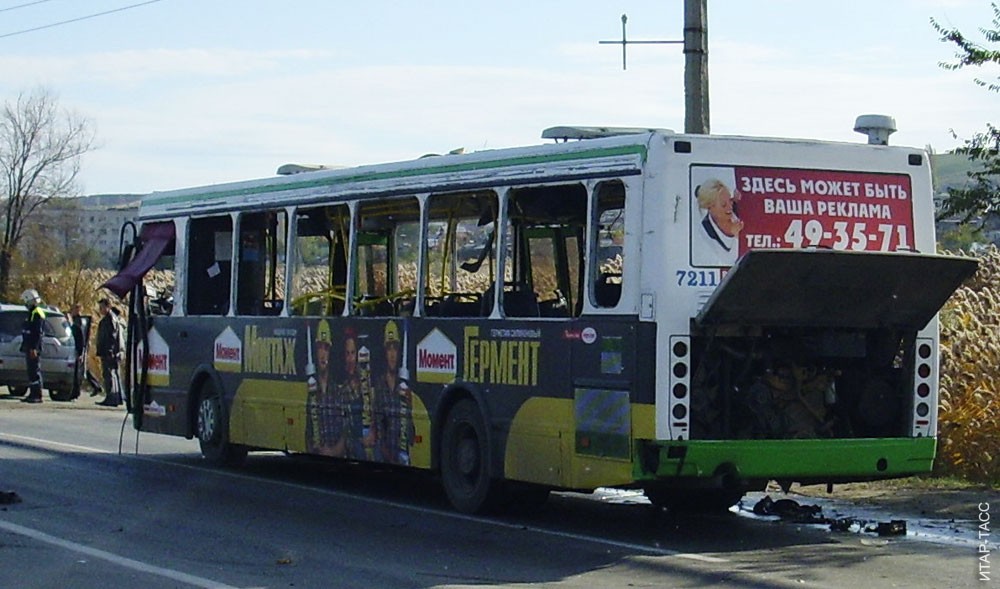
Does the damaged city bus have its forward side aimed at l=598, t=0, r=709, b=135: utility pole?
no

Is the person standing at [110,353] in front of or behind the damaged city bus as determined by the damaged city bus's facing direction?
in front

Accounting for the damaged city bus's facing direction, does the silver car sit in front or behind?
in front

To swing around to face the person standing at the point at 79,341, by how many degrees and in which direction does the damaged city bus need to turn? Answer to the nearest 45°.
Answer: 0° — it already faces them

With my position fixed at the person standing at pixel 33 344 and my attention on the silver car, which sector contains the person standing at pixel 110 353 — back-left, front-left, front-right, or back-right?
back-right

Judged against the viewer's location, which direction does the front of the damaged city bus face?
facing away from the viewer and to the left of the viewer

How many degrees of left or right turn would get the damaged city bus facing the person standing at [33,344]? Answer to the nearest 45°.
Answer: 0° — it already faces them

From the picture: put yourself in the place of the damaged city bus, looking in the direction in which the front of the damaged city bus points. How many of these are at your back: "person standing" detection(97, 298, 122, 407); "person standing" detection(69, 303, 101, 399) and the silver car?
0

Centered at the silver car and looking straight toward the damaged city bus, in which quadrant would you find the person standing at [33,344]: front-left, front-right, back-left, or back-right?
front-right

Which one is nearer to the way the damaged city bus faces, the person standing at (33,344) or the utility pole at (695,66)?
the person standing
